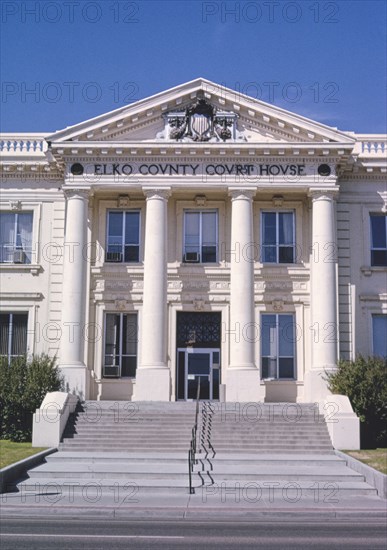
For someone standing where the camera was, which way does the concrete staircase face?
facing the viewer

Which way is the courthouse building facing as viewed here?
toward the camera
